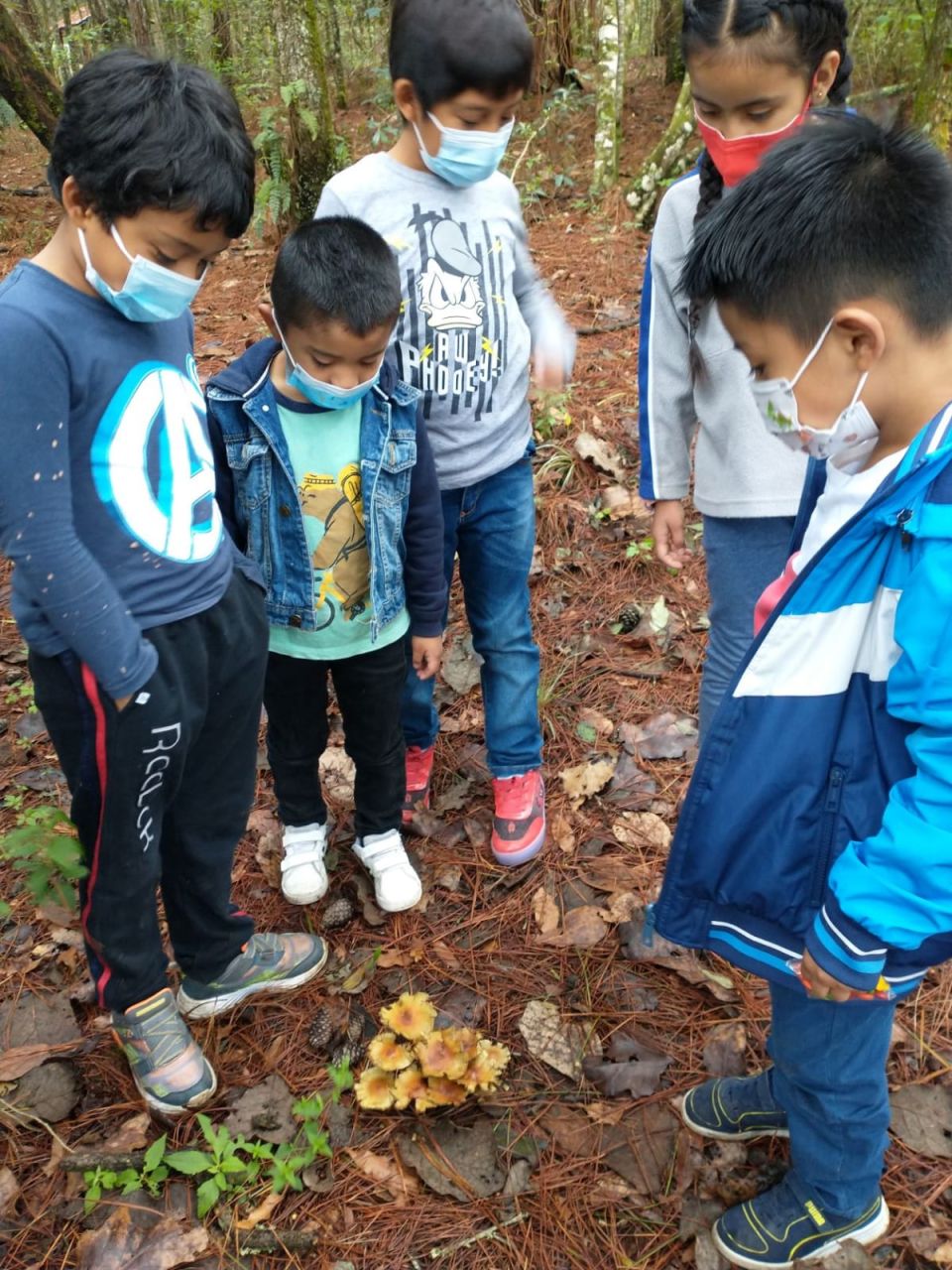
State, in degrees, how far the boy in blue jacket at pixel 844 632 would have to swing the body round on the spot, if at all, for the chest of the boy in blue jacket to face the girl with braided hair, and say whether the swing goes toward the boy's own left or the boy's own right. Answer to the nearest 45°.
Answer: approximately 90° to the boy's own right

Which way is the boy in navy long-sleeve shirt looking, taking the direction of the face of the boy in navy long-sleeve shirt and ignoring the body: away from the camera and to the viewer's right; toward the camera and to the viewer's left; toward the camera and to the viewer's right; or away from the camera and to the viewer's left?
toward the camera and to the viewer's right

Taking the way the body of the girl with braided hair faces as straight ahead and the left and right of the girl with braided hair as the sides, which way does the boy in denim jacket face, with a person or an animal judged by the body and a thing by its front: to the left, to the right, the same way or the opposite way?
the same way

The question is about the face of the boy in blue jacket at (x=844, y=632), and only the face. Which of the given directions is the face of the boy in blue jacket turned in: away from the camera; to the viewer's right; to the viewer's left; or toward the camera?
to the viewer's left

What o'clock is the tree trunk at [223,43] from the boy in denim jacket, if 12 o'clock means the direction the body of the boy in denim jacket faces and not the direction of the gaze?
The tree trunk is roughly at 6 o'clock from the boy in denim jacket.

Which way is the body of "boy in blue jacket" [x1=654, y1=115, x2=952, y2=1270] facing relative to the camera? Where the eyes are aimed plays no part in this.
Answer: to the viewer's left

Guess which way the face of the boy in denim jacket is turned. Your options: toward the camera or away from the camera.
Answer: toward the camera

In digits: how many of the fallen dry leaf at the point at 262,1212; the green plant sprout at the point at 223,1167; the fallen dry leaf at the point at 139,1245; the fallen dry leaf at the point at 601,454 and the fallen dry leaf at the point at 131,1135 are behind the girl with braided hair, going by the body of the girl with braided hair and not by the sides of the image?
1

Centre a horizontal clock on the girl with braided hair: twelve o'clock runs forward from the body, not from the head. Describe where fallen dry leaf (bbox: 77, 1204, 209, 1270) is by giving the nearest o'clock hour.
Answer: The fallen dry leaf is roughly at 1 o'clock from the girl with braided hair.

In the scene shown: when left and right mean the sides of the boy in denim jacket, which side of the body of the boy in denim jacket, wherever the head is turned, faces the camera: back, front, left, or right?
front

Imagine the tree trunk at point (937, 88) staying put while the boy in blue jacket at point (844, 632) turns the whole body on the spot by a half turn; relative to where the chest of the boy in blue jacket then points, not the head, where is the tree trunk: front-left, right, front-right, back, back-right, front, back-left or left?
left

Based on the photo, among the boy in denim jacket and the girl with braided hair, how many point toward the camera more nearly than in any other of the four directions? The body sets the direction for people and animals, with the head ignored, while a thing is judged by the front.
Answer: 2

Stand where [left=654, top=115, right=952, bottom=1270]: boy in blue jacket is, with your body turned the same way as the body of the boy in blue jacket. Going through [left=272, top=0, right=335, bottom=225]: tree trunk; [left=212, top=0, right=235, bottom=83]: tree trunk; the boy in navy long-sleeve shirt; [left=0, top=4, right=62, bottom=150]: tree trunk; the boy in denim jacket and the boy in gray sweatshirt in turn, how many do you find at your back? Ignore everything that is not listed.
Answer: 0

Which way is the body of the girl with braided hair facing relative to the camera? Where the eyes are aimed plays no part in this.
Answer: toward the camera

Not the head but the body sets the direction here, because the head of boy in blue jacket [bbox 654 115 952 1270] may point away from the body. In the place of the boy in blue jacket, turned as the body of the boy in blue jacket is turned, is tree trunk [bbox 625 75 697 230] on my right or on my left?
on my right
